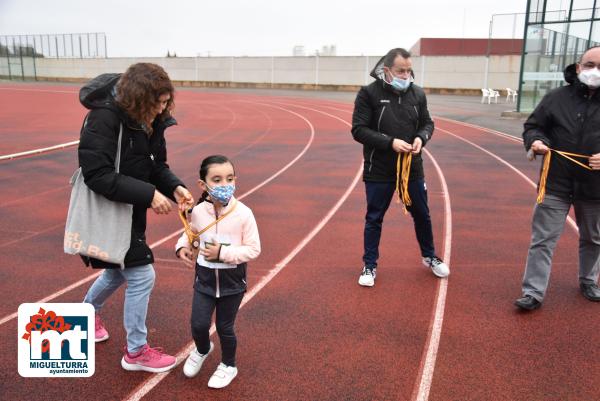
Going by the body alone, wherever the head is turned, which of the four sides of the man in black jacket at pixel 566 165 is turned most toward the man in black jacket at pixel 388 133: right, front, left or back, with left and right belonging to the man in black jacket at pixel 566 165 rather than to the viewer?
right

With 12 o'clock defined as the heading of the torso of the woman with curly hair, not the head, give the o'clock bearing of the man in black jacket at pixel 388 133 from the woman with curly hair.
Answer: The man in black jacket is roughly at 11 o'clock from the woman with curly hair.

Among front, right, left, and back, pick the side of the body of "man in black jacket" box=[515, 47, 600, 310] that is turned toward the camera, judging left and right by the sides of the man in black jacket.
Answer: front

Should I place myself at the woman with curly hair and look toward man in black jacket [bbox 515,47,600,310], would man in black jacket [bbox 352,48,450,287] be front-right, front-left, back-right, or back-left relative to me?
front-left

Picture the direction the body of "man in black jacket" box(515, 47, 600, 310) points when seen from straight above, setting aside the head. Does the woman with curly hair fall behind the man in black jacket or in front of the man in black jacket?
in front

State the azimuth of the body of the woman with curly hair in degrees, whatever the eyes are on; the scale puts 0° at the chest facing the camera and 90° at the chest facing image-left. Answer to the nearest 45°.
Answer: approximately 270°

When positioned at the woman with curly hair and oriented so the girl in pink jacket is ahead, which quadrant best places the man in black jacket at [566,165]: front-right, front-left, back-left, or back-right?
front-left
